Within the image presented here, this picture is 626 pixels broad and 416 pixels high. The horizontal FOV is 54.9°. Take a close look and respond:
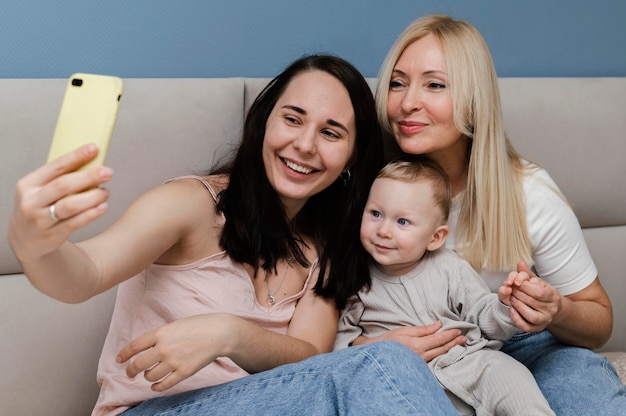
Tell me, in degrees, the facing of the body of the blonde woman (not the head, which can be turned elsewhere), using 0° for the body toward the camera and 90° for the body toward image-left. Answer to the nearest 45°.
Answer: approximately 45°

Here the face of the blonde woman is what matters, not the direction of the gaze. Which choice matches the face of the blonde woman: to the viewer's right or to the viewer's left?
to the viewer's left

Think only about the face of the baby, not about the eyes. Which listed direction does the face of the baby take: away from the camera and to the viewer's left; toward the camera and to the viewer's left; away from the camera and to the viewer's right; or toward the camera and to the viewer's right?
toward the camera and to the viewer's left
